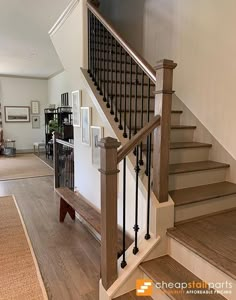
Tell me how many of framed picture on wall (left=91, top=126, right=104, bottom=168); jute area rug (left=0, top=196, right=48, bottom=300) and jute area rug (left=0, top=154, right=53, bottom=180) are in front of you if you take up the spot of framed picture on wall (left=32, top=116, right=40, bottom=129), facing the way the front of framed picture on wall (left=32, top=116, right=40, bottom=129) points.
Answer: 3

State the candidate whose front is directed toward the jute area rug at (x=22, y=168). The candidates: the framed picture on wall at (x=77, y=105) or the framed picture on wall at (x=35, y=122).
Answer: the framed picture on wall at (x=35, y=122)

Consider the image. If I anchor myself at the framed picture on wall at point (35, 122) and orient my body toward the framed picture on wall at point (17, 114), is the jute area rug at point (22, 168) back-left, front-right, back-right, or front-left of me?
front-left

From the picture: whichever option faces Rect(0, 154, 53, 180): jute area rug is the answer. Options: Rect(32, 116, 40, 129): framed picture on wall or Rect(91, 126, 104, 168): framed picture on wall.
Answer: Rect(32, 116, 40, 129): framed picture on wall

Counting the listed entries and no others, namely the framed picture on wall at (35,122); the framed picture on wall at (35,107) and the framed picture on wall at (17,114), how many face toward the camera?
3

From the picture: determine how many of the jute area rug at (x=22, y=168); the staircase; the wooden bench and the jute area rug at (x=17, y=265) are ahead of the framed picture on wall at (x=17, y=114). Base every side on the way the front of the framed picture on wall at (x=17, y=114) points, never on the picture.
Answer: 4

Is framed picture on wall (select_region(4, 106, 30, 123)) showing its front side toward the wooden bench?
yes

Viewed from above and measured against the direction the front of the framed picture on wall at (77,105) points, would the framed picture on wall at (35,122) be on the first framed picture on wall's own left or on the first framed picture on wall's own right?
on the first framed picture on wall's own right

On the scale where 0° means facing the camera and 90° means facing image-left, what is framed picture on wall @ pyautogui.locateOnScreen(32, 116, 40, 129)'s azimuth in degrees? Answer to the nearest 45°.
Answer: approximately 0°

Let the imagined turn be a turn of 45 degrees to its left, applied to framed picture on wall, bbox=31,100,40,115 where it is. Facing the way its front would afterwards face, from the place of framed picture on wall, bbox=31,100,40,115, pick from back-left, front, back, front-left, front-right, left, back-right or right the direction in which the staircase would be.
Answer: front-right

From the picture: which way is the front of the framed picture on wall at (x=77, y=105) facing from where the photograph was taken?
facing the viewer and to the left of the viewer

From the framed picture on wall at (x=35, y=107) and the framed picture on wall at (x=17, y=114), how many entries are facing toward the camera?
2

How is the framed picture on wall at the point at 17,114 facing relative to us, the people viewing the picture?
facing the viewer

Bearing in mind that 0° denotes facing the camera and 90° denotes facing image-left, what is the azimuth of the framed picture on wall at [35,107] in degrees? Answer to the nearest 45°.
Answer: approximately 0°
